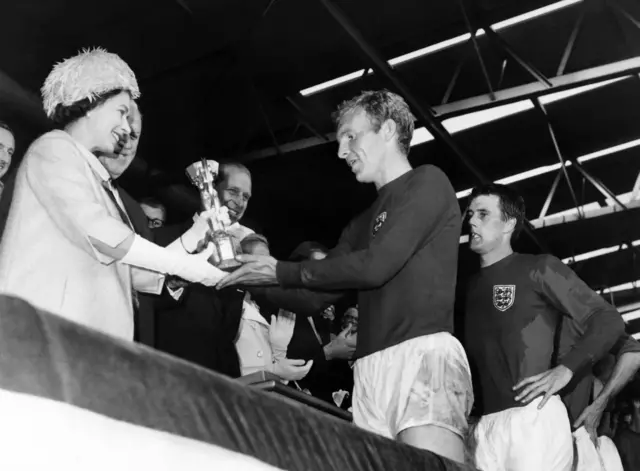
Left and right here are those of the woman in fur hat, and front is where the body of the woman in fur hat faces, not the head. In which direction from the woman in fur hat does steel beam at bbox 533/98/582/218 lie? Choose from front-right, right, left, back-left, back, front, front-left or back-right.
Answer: front-left

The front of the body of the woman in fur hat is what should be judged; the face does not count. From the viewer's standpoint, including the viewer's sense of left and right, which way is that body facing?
facing to the right of the viewer

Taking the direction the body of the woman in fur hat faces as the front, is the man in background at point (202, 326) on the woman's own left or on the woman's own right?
on the woman's own left

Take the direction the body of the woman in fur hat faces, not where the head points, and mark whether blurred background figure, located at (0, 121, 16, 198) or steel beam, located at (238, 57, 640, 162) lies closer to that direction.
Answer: the steel beam

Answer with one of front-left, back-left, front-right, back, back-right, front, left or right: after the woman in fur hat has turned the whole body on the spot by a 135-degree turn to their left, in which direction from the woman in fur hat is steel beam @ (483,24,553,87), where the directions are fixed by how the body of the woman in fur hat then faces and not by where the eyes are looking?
right

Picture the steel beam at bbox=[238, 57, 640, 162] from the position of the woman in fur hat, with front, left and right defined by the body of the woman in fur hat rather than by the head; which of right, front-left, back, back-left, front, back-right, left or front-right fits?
front-left

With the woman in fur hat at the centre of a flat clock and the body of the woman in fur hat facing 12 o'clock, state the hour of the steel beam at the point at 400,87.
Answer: The steel beam is roughly at 10 o'clock from the woman in fur hat.
